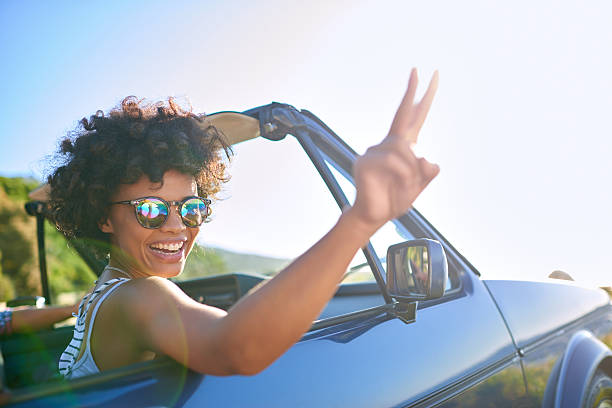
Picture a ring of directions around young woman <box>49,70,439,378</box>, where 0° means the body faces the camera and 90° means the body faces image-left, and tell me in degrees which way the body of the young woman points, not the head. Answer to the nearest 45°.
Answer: approximately 270°

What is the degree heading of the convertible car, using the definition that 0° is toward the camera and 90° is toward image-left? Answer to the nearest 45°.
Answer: approximately 225°
